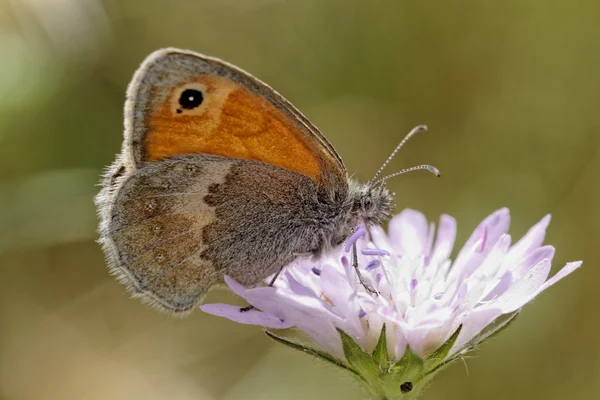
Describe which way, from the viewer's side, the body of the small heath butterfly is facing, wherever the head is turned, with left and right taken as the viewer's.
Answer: facing to the right of the viewer
